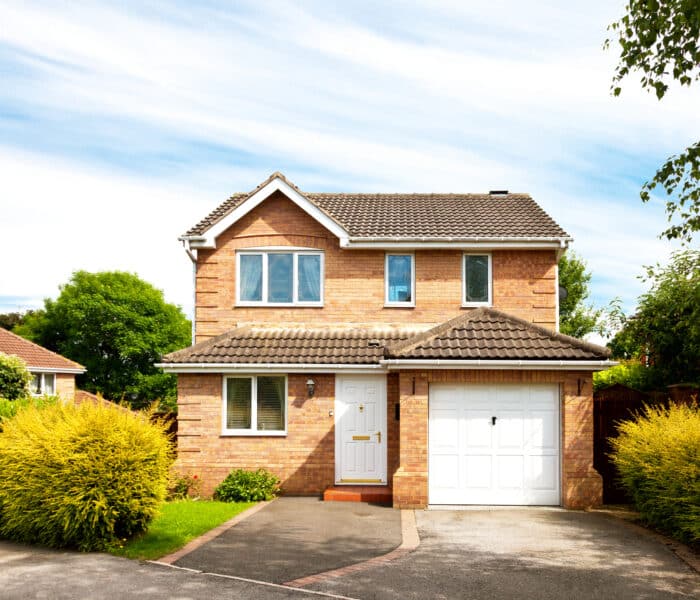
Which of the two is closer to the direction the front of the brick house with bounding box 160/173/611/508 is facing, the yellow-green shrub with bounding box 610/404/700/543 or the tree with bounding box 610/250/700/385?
the yellow-green shrub

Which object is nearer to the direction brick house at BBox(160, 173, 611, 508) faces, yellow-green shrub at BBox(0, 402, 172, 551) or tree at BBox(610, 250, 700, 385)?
the yellow-green shrub

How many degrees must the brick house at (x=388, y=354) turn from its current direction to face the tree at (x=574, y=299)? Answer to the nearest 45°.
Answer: approximately 180°

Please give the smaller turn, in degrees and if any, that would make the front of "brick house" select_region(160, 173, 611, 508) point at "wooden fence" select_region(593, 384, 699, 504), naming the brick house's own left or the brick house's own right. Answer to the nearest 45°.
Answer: approximately 90° to the brick house's own left

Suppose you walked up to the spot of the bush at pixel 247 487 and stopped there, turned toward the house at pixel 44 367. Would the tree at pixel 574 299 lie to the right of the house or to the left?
right

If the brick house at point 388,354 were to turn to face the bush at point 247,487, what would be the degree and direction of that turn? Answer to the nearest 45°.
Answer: approximately 90° to its right

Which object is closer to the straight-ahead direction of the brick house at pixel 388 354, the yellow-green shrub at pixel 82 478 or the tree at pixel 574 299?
the yellow-green shrub

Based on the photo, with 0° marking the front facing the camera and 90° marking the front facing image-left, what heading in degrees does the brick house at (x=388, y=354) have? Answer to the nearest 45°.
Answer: approximately 0°

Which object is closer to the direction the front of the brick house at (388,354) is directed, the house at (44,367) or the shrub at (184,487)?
the shrub

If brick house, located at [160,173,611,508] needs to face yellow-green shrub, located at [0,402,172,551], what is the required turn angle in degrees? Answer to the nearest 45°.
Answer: approximately 45° to its right

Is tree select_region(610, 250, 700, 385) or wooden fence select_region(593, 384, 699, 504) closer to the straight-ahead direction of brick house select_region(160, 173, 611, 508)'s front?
the wooden fence

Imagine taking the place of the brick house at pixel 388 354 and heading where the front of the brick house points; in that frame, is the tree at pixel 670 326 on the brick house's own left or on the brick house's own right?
on the brick house's own left
